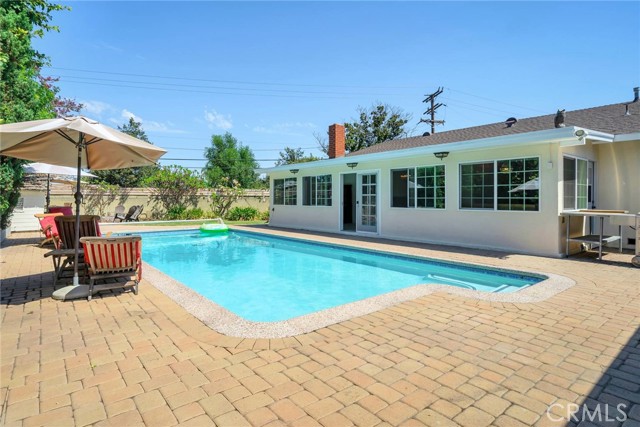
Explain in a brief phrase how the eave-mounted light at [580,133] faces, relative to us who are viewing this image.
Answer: facing the viewer

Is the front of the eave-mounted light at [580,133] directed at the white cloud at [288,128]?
no

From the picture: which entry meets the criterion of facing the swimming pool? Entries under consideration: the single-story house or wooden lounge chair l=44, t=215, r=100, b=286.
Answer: the single-story house

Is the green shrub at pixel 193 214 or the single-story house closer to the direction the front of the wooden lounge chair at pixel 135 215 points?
the single-story house

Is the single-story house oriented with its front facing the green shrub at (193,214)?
no

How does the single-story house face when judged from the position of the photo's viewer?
facing the viewer and to the left of the viewer

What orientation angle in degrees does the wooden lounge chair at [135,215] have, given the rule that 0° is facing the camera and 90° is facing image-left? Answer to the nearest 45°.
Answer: approximately 45°

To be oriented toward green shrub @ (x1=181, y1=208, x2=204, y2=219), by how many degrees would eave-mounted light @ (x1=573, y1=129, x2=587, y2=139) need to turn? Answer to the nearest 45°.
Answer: approximately 90° to its right

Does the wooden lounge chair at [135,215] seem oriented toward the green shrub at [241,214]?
no

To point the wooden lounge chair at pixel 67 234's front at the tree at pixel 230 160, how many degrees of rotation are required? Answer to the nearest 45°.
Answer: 0° — it already faces it

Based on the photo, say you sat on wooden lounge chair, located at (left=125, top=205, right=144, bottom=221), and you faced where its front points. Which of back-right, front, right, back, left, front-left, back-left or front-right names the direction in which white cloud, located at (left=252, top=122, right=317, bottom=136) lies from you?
back

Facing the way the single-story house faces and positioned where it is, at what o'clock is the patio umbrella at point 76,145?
The patio umbrella is roughly at 12 o'clock from the single-story house.

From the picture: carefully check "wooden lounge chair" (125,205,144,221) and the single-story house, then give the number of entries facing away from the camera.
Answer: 0

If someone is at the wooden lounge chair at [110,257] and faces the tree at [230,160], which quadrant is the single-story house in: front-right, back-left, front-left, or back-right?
front-right

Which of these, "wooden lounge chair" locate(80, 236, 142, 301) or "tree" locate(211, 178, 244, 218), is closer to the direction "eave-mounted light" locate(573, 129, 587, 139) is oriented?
the wooden lounge chair

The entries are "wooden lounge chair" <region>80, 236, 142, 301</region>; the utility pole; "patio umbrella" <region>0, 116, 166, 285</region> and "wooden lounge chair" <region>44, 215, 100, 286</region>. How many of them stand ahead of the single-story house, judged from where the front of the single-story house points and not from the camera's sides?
3

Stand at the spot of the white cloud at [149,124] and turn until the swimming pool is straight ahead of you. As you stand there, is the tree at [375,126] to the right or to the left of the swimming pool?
left
